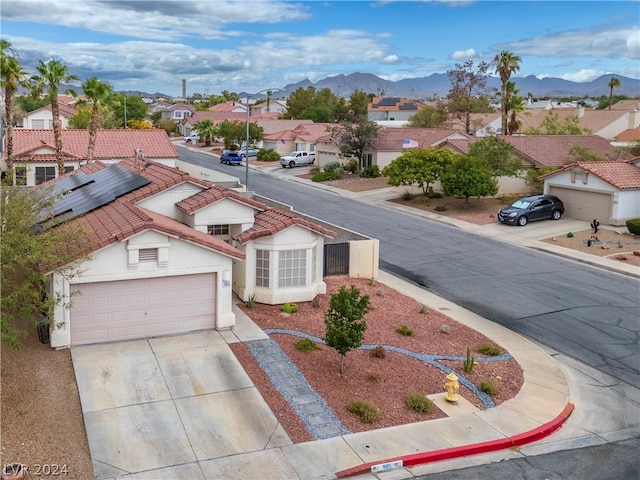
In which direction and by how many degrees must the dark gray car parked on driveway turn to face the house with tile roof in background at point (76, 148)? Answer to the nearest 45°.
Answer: approximately 45° to its right

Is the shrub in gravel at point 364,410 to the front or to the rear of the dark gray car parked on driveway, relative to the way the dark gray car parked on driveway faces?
to the front

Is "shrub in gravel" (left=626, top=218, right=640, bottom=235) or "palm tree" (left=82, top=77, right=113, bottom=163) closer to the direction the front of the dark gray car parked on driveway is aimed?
the palm tree

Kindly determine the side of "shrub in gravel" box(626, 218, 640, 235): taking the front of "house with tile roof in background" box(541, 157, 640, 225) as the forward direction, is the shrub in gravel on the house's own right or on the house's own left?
on the house's own left

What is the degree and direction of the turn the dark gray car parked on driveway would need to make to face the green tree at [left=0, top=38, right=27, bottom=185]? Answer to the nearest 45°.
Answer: approximately 45° to its right

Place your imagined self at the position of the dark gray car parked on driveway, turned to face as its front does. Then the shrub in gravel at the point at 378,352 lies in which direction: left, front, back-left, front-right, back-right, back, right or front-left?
front-left

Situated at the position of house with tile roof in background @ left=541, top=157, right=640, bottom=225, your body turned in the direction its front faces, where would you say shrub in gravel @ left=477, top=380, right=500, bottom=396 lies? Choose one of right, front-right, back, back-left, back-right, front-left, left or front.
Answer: front-left

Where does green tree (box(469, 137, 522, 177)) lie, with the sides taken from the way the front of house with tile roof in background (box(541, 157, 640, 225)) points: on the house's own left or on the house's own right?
on the house's own right

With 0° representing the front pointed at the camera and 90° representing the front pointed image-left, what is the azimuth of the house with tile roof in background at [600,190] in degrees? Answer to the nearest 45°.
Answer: approximately 45°

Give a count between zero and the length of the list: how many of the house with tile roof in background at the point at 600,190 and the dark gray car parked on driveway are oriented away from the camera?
0

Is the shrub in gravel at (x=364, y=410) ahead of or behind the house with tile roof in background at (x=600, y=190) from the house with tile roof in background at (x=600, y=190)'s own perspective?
ahead

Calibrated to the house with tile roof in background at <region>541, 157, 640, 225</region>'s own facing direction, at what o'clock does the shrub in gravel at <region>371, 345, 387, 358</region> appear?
The shrub in gravel is roughly at 11 o'clock from the house with tile roof in background.

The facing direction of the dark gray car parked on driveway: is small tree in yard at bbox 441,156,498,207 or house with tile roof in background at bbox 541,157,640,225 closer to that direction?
the small tree in yard

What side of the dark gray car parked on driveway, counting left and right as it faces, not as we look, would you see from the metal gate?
front
